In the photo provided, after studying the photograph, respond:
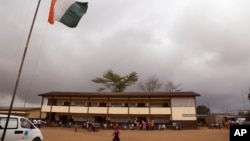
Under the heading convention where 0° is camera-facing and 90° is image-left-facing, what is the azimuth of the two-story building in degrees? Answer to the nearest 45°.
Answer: approximately 0°

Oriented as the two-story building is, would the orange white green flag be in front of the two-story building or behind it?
in front
